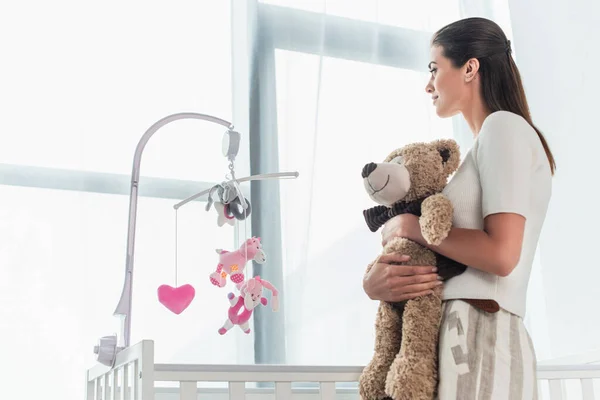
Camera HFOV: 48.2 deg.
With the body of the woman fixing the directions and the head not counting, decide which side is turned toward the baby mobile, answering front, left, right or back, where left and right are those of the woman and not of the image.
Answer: front

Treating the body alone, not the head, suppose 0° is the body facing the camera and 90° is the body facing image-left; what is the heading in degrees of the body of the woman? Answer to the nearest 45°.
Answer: approximately 90°

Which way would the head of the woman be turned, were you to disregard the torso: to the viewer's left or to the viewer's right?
to the viewer's left

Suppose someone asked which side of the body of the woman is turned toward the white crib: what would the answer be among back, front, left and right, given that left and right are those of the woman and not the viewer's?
front
